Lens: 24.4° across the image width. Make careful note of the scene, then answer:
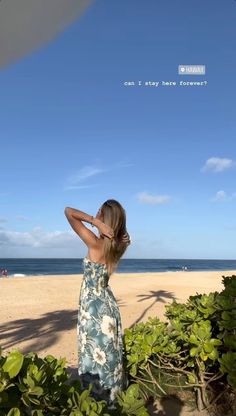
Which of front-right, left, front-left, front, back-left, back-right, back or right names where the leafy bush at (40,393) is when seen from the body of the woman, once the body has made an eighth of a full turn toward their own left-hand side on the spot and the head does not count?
left

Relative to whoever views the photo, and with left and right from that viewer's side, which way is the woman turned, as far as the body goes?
facing away from the viewer and to the left of the viewer

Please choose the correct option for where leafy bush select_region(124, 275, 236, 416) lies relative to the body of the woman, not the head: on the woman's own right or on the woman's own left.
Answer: on the woman's own right
